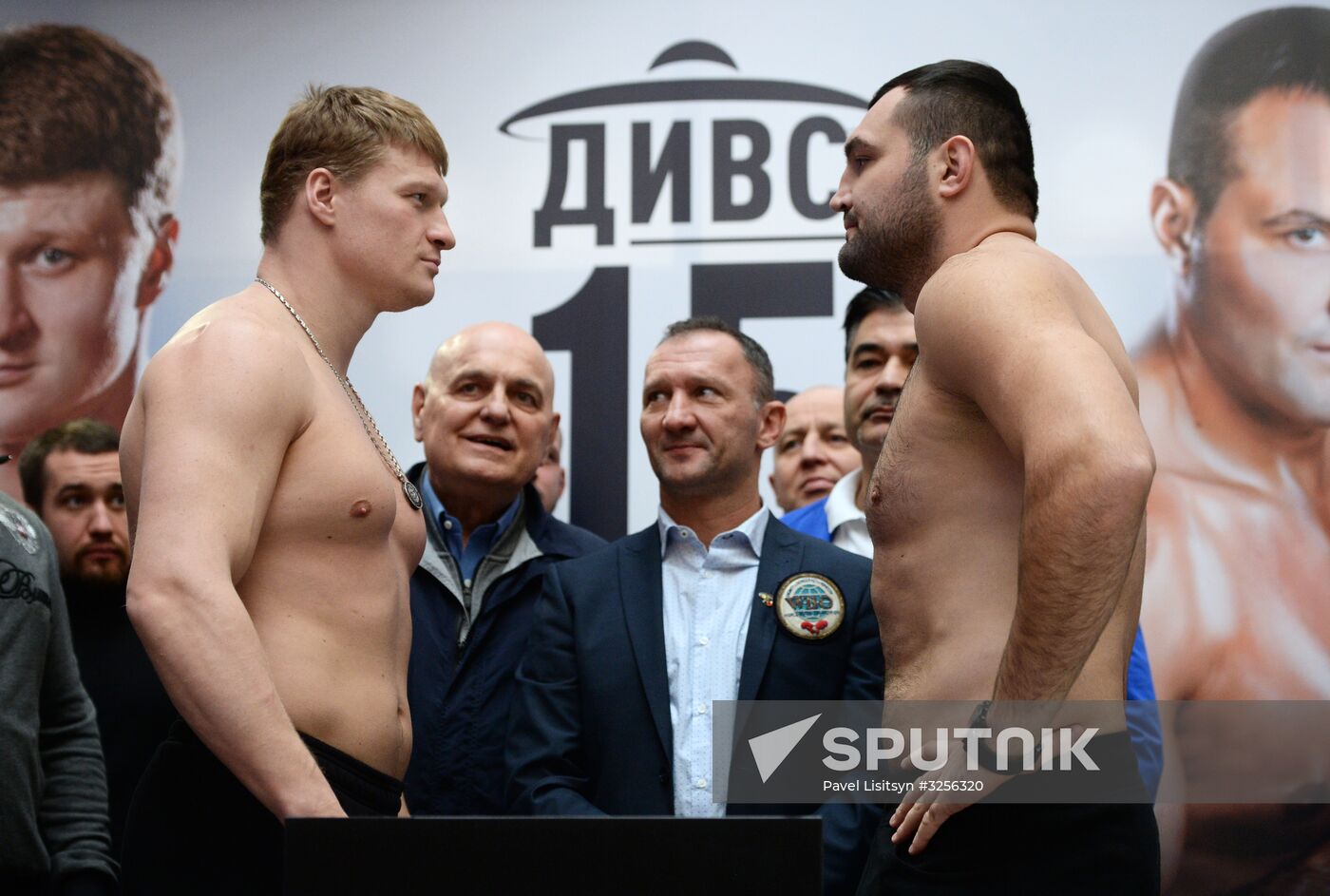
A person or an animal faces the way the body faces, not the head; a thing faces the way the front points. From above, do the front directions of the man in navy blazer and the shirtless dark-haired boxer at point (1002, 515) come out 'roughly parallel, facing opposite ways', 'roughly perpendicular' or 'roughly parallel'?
roughly perpendicular

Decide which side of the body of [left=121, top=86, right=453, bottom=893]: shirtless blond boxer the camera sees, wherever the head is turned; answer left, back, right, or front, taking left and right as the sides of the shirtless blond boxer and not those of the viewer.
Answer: right

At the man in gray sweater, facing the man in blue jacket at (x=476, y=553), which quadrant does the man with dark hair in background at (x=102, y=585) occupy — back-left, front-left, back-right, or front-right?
front-left

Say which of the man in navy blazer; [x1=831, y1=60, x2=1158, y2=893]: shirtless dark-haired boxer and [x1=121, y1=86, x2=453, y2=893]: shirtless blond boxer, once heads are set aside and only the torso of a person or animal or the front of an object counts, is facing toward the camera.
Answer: the man in navy blazer

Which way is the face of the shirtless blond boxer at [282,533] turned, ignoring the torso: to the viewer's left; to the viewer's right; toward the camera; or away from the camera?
to the viewer's right

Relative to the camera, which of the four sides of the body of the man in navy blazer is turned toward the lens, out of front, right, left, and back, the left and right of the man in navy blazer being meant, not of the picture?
front

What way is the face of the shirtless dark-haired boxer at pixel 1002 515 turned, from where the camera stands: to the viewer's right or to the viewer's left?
to the viewer's left

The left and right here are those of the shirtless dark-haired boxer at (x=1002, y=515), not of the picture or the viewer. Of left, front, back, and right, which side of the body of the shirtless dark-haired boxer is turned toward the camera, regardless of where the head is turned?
left

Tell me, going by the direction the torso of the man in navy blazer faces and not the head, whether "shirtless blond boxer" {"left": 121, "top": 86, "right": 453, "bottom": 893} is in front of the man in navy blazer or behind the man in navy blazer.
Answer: in front

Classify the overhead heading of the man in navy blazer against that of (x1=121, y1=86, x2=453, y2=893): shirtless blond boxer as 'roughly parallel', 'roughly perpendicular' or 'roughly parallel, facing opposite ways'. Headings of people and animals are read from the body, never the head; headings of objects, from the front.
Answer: roughly perpendicular

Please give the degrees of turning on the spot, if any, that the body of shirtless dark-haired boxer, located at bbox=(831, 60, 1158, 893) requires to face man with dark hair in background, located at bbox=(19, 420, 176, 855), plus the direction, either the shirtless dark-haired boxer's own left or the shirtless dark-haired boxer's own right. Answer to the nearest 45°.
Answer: approximately 45° to the shirtless dark-haired boxer's own right
